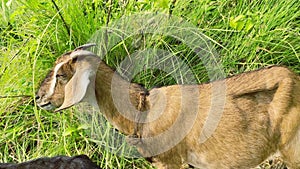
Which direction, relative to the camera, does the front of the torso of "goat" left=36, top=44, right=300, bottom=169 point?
to the viewer's left

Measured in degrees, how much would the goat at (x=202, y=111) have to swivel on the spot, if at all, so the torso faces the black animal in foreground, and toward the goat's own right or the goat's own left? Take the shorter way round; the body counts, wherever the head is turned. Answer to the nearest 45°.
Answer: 0° — it already faces it
